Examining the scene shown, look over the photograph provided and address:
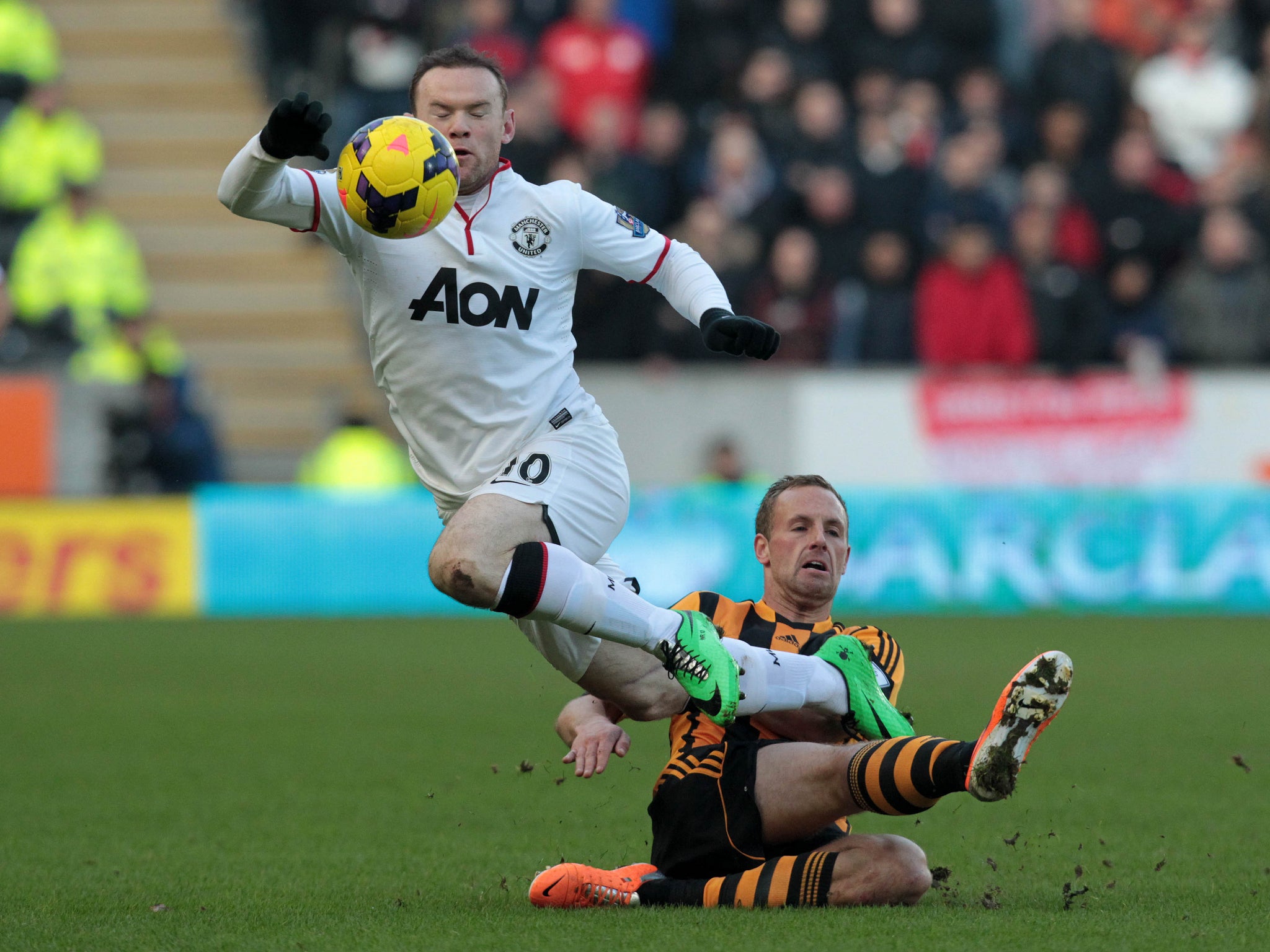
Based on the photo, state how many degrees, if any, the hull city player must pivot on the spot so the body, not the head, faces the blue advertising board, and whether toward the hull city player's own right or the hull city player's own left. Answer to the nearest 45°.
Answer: approximately 135° to the hull city player's own left

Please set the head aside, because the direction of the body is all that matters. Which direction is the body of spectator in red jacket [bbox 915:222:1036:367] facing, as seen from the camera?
toward the camera

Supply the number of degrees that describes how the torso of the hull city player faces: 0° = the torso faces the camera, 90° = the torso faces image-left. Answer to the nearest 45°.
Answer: approximately 315°

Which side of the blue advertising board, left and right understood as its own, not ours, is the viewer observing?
front

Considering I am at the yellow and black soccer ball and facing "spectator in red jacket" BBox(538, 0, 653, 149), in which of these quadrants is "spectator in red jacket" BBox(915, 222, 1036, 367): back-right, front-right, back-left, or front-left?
front-right

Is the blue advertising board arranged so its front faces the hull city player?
yes

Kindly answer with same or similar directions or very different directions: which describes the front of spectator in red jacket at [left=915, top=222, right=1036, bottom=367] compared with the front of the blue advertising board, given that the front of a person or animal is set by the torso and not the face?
same or similar directions

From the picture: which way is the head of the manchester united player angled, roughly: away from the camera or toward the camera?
toward the camera

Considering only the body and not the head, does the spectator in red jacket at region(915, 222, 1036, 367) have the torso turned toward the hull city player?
yes

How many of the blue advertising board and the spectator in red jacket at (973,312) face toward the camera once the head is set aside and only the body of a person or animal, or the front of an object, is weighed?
2

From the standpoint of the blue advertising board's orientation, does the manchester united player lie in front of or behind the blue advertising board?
in front
